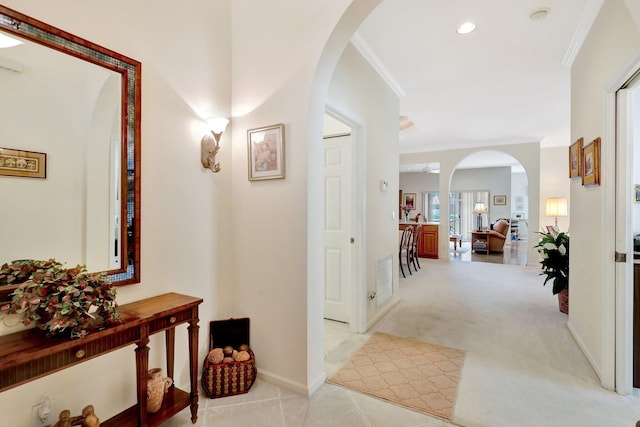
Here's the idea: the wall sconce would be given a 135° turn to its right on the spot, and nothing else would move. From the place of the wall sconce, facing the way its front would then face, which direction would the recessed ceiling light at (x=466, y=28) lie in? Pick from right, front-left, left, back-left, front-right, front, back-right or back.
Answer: back

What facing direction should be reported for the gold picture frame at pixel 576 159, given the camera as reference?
facing to the left of the viewer

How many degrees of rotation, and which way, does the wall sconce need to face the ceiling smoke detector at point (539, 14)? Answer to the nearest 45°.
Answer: approximately 45° to its left

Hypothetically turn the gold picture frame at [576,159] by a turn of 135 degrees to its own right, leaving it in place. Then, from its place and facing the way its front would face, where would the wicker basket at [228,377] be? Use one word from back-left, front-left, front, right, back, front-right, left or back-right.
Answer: back

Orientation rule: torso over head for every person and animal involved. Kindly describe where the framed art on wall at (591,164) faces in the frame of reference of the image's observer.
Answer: facing to the left of the viewer

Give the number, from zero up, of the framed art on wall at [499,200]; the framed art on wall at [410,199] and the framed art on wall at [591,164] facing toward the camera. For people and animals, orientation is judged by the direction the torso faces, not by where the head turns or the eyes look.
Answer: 2

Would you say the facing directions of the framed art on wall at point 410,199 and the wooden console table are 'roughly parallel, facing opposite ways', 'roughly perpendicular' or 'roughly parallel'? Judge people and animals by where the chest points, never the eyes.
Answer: roughly perpendicular

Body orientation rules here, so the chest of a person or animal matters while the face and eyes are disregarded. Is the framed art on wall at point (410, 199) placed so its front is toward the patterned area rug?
yes

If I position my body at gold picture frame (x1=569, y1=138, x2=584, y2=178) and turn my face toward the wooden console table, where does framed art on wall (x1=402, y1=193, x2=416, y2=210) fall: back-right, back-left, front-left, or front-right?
back-right

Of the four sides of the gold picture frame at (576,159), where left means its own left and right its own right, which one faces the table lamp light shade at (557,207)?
right

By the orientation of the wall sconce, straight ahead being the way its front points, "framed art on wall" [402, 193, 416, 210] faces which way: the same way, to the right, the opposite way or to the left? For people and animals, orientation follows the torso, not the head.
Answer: to the right

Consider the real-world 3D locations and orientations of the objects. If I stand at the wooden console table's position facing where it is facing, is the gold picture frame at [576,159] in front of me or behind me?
in front
